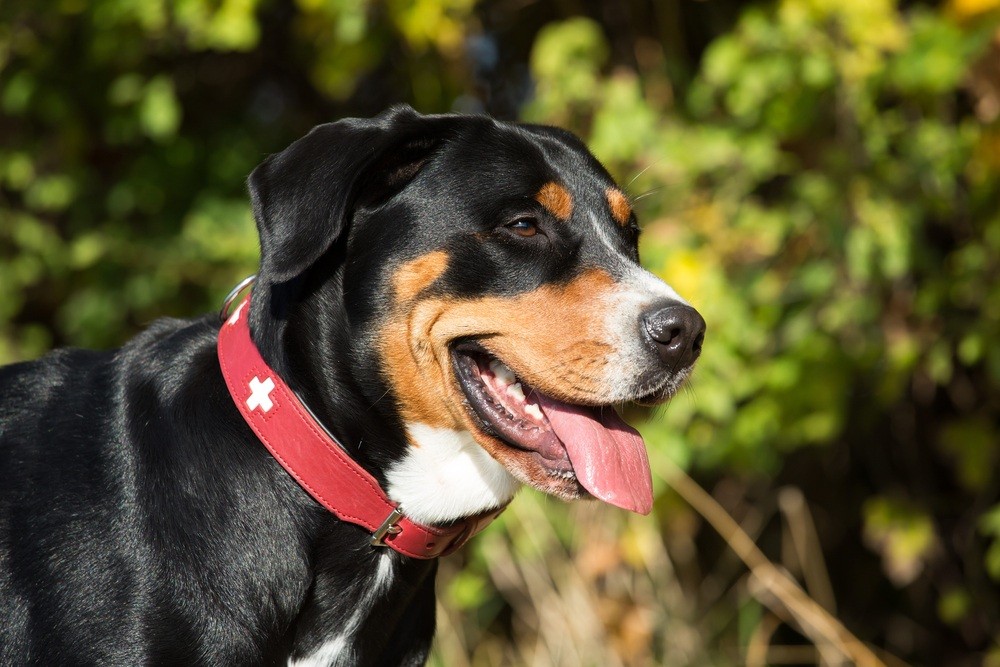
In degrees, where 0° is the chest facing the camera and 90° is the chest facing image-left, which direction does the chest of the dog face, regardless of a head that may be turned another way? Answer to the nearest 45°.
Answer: approximately 315°
